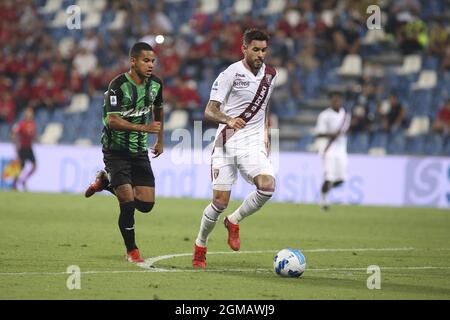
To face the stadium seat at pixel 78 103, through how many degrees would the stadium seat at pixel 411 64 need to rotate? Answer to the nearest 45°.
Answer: approximately 45° to its right

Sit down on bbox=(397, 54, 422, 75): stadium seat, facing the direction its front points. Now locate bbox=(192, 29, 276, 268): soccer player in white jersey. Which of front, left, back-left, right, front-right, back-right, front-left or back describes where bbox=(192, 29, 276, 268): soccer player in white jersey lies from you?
front-left

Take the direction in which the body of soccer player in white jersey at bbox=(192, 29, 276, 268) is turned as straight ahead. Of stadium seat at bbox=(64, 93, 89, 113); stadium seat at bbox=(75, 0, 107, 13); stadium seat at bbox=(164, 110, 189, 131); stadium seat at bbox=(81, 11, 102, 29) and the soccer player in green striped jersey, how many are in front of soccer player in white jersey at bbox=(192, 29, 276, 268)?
0

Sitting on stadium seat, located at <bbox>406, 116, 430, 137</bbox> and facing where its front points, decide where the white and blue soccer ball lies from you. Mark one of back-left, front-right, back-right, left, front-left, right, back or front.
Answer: front-left

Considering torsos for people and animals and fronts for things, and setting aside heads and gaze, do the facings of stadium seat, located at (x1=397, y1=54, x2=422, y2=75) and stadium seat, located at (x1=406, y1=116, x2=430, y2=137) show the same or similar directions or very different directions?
same or similar directions

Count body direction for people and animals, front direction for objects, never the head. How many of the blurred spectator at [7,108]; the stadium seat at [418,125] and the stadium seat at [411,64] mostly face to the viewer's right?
0

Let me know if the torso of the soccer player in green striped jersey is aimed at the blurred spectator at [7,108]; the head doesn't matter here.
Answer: no

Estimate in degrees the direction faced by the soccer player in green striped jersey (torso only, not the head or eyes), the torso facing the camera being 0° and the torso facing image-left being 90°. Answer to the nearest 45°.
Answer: approximately 315°

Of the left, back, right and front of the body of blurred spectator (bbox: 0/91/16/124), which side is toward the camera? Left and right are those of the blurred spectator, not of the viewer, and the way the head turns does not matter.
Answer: front
